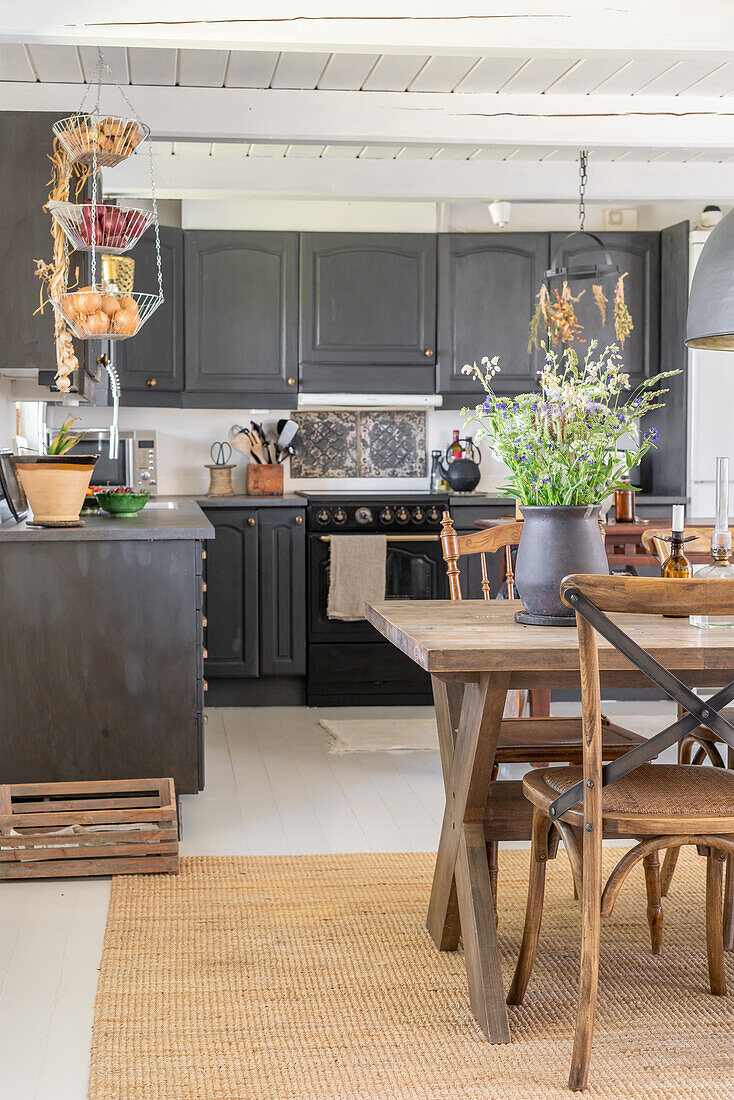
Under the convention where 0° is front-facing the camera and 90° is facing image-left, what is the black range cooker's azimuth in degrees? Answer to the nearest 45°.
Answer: approximately 0°

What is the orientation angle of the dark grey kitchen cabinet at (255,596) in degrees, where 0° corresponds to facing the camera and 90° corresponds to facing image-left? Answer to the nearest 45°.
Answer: approximately 0°
